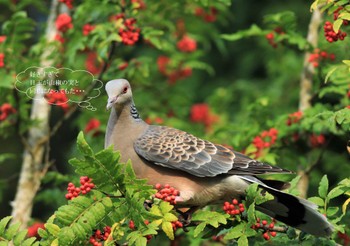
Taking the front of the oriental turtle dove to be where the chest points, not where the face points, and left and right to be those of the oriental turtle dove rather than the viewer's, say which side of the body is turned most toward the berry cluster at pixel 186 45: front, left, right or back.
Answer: right

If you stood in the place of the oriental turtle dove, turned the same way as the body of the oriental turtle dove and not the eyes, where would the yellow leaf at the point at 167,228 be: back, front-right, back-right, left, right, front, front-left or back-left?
left

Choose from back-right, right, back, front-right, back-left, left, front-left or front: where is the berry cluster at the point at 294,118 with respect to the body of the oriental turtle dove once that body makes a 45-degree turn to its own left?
back

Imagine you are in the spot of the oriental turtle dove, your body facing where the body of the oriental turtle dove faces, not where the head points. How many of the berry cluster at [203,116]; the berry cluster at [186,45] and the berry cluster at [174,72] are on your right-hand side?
3

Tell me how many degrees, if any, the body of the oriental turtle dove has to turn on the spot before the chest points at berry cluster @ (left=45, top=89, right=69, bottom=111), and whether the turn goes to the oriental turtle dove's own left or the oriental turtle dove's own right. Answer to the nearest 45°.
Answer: approximately 45° to the oriental turtle dove's own right

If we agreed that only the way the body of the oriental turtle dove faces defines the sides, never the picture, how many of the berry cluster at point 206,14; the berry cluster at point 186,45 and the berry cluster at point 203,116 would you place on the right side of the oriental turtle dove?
3

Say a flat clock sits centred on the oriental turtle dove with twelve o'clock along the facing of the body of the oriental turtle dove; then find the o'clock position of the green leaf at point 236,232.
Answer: The green leaf is roughly at 8 o'clock from the oriental turtle dove.

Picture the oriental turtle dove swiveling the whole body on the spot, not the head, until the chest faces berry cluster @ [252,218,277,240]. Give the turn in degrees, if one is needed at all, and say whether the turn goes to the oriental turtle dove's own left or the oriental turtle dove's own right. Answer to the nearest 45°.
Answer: approximately 135° to the oriental turtle dove's own left

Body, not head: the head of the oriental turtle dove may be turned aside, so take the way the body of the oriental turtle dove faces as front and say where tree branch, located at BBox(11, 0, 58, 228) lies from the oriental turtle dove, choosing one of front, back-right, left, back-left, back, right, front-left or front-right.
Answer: front-right

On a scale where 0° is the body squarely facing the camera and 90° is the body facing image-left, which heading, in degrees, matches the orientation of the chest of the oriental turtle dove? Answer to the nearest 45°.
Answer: approximately 90°

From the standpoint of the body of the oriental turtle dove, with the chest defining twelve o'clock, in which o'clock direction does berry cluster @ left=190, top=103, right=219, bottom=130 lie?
The berry cluster is roughly at 3 o'clock from the oriental turtle dove.

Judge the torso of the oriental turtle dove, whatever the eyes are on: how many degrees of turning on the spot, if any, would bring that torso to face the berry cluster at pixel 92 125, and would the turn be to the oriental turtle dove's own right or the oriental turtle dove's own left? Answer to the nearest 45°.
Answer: approximately 45° to the oriental turtle dove's own right

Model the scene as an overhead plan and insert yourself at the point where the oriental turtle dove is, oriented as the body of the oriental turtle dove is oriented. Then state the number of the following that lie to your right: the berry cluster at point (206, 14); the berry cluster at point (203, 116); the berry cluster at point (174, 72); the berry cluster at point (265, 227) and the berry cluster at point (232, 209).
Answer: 3

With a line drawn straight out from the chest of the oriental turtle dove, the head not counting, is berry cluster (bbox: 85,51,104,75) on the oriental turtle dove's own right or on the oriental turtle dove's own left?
on the oriental turtle dove's own right

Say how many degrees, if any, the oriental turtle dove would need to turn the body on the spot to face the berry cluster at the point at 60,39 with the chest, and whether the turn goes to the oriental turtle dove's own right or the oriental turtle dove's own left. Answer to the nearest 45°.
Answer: approximately 45° to the oriental turtle dove's own right

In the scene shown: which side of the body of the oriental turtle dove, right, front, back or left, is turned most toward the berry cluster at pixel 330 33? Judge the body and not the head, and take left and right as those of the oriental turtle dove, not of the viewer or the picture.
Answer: back
